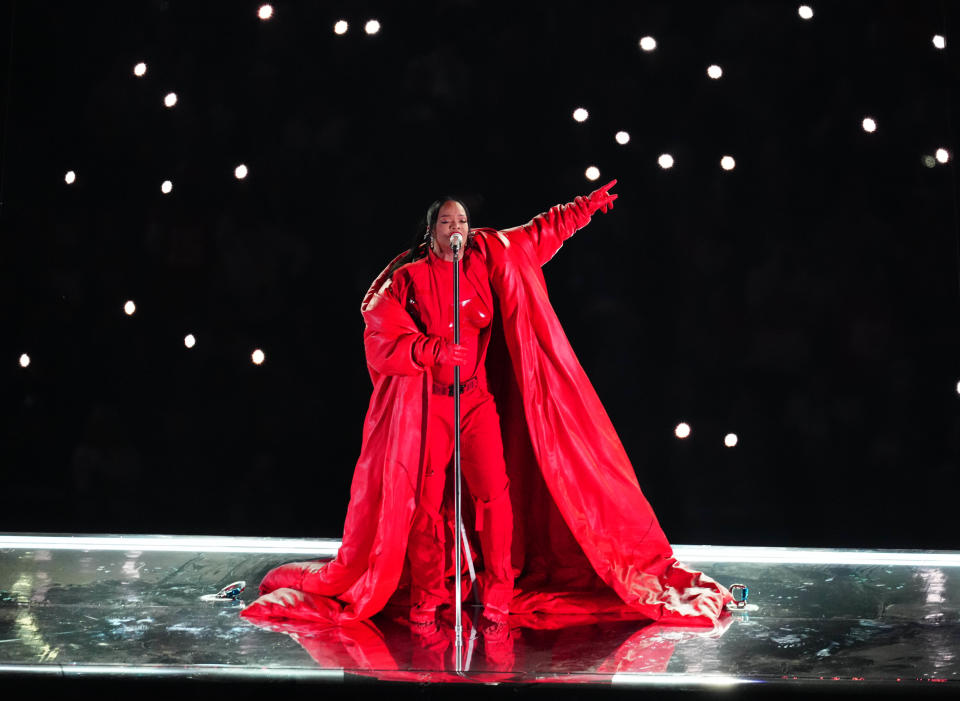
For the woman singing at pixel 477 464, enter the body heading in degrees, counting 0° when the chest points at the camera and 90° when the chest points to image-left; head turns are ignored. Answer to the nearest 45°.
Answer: approximately 0°
